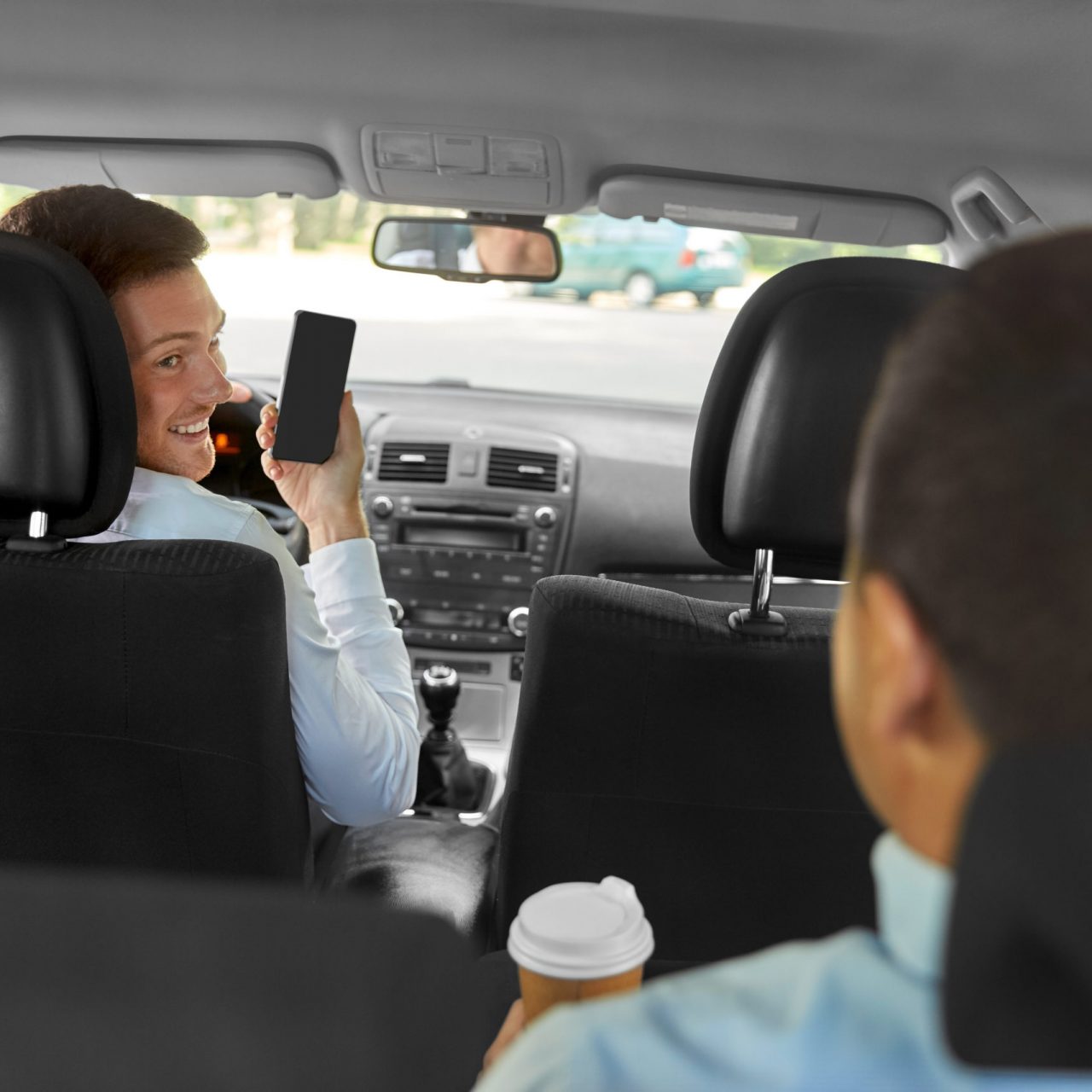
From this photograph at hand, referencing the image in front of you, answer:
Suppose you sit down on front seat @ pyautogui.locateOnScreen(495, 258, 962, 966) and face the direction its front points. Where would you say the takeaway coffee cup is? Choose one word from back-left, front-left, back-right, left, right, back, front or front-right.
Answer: back

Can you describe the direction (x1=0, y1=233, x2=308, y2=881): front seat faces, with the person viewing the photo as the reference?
facing away from the viewer

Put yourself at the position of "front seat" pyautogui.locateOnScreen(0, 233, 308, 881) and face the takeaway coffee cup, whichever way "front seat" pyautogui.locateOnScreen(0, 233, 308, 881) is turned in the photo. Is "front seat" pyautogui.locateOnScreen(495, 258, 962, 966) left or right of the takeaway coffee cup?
left

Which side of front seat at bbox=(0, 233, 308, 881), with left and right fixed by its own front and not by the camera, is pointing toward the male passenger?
back

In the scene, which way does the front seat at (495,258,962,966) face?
away from the camera

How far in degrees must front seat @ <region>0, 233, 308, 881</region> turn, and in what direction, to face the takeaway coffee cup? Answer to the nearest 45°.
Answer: approximately 135° to its right

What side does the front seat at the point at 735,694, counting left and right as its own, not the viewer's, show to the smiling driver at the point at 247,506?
left

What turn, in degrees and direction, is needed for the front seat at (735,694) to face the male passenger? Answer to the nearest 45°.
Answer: approximately 180°

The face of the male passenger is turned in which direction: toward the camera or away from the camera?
away from the camera

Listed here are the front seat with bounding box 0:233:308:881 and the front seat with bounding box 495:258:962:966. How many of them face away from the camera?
2
